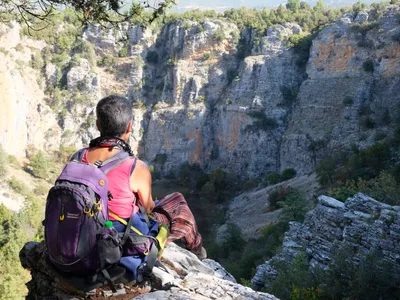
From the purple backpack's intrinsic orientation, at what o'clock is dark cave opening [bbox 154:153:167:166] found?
The dark cave opening is roughly at 5 o'clock from the purple backpack.

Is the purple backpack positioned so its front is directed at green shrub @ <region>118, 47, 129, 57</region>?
no

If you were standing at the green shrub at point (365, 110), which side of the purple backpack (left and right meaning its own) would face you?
back

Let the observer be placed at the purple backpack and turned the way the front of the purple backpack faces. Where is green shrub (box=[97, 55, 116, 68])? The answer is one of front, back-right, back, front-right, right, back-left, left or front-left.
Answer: back-right

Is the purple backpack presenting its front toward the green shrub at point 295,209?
no

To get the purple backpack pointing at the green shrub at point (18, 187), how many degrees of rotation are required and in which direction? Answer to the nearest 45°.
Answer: approximately 135° to its right

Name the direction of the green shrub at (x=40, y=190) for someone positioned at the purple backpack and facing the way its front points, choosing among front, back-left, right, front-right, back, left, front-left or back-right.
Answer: back-right

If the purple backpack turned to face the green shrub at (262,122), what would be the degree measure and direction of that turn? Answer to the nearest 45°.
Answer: approximately 180°

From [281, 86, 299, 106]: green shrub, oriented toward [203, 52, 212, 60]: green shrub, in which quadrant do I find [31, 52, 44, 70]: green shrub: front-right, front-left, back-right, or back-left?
front-left

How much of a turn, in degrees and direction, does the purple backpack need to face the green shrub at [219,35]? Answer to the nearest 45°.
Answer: approximately 135° to its right

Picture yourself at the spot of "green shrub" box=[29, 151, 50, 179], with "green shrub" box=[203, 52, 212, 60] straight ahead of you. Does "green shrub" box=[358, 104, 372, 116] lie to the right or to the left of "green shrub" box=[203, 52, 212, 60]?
right

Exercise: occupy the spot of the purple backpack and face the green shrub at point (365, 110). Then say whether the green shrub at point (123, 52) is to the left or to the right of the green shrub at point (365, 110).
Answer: left

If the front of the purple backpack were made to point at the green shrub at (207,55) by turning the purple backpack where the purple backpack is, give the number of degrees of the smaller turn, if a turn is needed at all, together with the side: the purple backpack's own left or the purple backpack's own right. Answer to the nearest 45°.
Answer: approximately 135° to the purple backpack's own right

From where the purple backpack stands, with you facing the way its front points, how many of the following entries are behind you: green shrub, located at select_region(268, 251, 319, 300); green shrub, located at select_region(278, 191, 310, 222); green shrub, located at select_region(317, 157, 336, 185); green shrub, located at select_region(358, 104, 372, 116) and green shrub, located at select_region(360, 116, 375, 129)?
5

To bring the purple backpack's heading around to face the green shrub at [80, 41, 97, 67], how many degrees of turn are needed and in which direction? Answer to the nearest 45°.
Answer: approximately 135° to its right

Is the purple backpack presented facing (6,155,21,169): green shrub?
no

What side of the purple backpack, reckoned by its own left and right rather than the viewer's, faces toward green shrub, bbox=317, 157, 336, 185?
back

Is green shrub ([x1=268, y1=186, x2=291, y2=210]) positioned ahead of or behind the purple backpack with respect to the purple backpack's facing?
behind

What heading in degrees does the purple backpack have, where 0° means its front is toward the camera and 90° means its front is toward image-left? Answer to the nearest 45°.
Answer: approximately 45°
